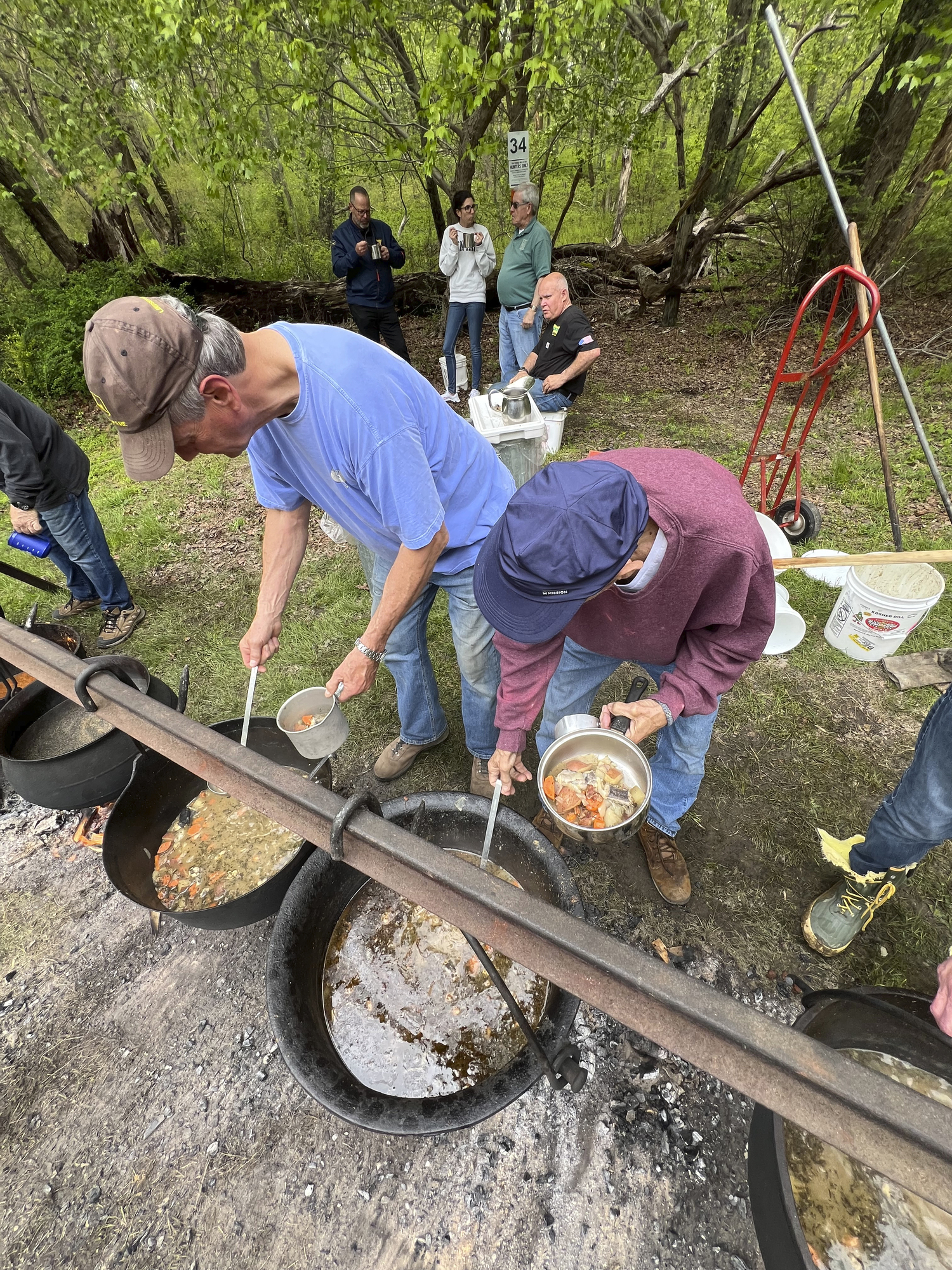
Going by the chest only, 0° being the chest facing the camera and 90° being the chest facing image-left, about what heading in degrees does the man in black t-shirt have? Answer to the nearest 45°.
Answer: approximately 45°

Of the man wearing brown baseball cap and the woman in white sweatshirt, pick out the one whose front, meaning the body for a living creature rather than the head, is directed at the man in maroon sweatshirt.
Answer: the woman in white sweatshirt

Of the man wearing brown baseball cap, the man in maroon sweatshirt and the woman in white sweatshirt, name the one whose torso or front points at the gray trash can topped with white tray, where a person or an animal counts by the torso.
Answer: the woman in white sweatshirt

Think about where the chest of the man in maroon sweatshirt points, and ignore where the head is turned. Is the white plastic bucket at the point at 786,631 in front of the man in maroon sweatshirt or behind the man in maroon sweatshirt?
behind

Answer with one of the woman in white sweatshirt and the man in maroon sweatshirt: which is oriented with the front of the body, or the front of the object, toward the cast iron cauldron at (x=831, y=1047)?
the woman in white sweatshirt

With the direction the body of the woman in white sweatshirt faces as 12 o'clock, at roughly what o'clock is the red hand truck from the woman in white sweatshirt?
The red hand truck is roughly at 11 o'clock from the woman in white sweatshirt.

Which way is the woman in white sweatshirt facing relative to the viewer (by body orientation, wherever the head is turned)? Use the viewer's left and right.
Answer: facing the viewer

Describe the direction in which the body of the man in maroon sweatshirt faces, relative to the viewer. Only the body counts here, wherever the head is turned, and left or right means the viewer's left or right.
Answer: facing the viewer and to the left of the viewer

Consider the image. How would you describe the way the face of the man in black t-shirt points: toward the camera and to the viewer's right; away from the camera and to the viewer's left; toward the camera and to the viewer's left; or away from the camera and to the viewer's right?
toward the camera and to the viewer's left

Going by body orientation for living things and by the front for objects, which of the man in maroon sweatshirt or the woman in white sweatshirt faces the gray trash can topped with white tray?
the woman in white sweatshirt
